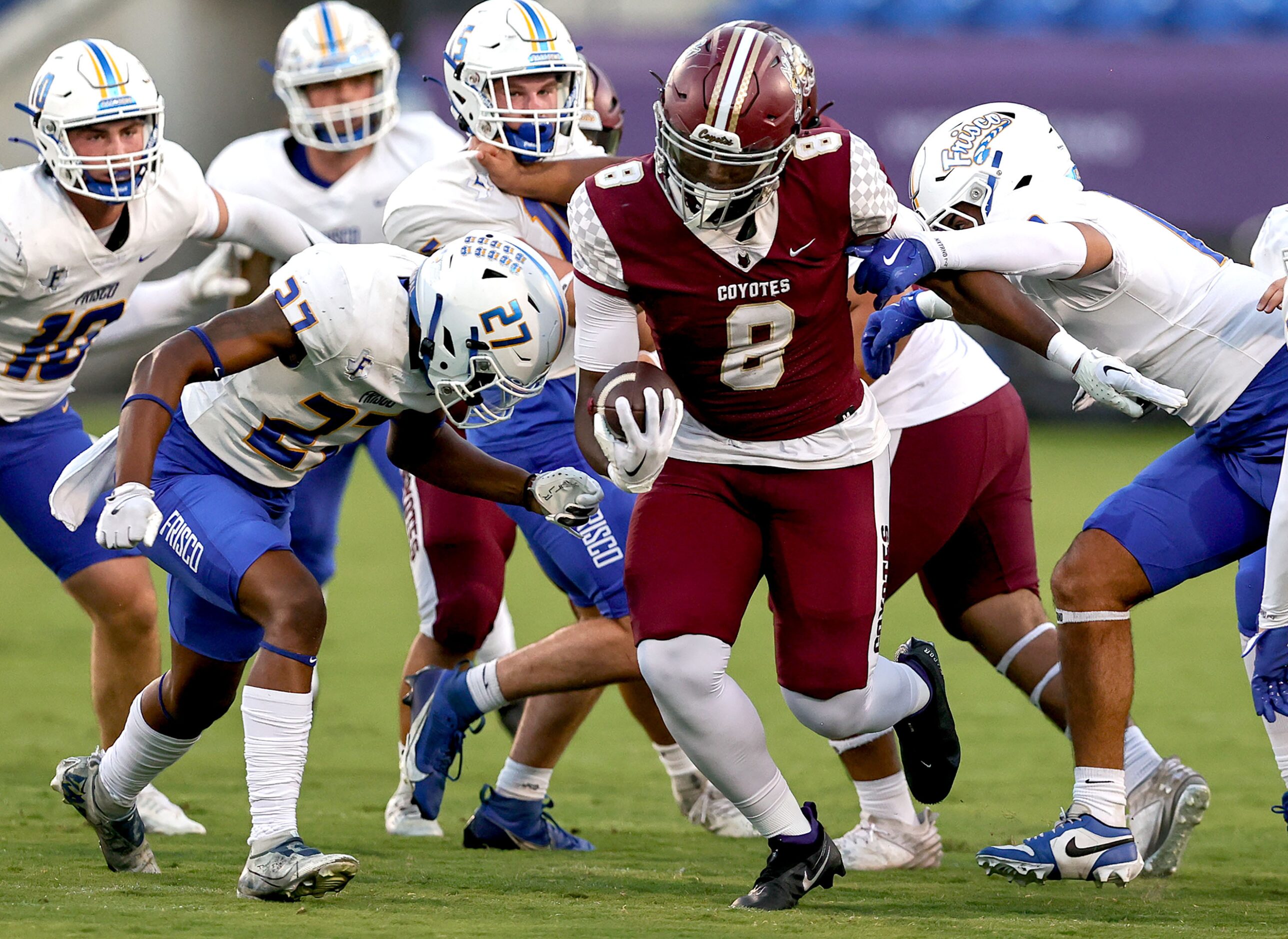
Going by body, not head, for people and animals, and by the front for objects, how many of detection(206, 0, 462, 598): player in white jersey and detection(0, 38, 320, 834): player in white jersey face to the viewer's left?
0

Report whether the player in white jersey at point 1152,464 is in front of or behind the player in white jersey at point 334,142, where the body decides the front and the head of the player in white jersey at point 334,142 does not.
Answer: in front

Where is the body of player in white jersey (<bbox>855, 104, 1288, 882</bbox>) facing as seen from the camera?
to the viewer's left

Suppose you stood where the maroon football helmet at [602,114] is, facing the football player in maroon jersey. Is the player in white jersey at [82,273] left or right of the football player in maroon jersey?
right

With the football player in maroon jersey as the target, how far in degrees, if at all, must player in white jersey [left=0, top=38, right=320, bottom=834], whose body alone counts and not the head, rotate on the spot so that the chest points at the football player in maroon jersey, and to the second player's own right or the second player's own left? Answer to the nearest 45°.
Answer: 0° — they already face them

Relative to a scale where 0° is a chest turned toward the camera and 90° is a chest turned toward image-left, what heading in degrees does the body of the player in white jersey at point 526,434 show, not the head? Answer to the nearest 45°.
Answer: approximately 315°

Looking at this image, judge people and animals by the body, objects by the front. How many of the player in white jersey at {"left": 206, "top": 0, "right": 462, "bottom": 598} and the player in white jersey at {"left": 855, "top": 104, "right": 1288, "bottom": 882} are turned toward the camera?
1

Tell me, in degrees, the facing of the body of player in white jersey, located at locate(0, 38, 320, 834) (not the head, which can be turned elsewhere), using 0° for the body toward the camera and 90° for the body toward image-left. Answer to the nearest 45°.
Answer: approximately 315°

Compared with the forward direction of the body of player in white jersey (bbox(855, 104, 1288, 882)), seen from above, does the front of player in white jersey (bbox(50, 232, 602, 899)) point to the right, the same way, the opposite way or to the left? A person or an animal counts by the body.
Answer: the opposite way

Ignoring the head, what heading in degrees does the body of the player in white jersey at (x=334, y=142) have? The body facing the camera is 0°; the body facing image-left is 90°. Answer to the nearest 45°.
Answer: approximately 0°

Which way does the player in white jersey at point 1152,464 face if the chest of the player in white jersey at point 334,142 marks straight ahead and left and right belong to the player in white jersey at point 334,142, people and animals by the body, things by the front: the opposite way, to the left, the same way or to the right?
to the right

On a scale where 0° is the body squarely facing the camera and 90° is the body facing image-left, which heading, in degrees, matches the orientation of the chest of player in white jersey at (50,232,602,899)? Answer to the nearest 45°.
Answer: approximately 315°
